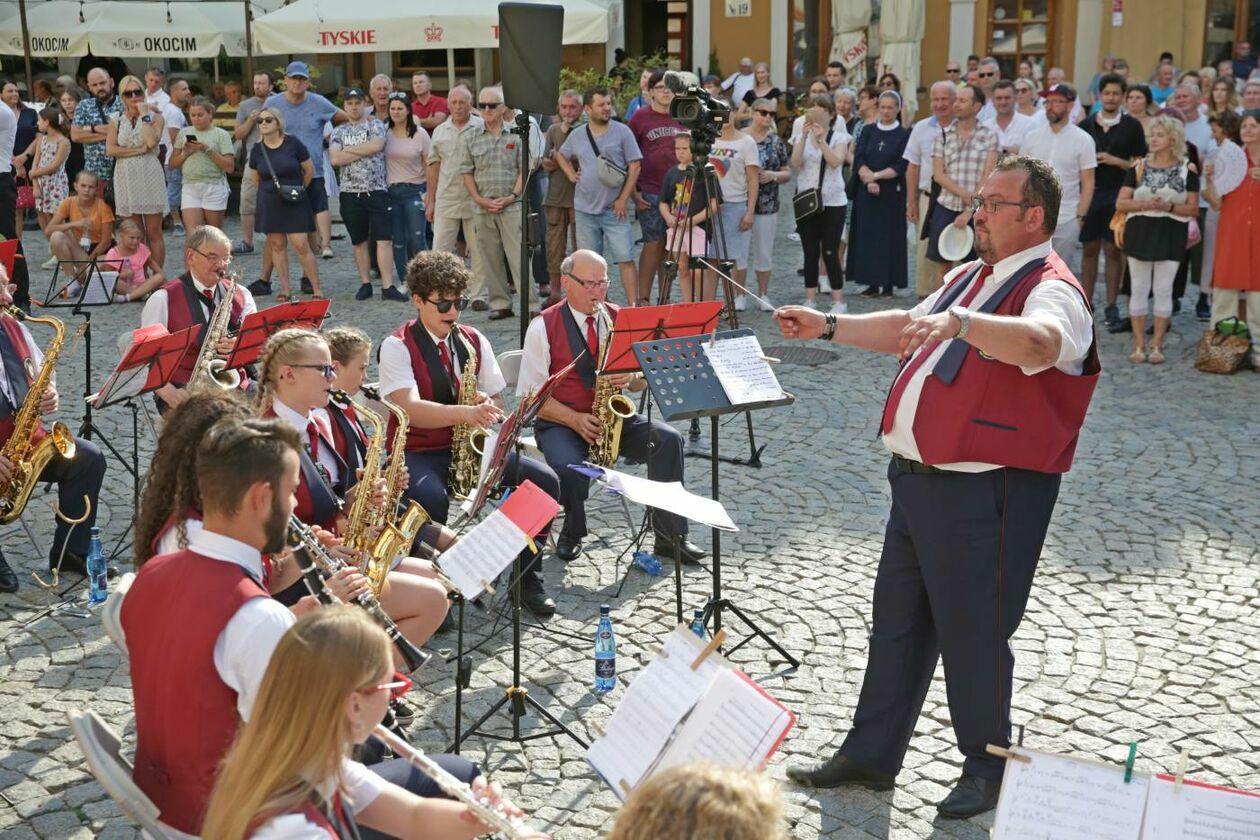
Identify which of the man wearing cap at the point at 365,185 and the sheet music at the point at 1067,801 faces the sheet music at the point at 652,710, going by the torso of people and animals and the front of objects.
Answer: the man wearing cap

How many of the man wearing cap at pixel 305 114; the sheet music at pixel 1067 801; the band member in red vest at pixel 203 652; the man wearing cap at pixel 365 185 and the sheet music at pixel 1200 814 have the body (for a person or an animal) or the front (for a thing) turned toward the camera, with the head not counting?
4

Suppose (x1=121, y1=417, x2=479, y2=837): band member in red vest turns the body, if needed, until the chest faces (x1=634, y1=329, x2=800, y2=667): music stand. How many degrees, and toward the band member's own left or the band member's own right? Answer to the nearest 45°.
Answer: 0° — they already face it

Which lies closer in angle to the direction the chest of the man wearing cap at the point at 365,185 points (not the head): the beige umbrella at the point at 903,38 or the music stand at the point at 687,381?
the music stand

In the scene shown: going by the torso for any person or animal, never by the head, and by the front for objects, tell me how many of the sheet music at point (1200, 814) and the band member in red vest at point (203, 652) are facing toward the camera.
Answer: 1

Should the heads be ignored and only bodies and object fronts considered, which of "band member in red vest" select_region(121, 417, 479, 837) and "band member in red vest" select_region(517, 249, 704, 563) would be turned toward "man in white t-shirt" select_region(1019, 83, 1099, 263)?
"band member in red vest" select_region(121, 417, 479, 837)

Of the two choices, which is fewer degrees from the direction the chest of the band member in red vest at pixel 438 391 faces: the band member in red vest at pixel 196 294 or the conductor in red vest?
the conductor in red vest

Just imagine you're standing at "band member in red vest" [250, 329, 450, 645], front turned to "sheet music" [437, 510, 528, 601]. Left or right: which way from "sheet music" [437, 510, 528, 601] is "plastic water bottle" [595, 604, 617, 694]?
left

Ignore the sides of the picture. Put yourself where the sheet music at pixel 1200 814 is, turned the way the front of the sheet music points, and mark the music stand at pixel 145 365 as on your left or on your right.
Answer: on your right
